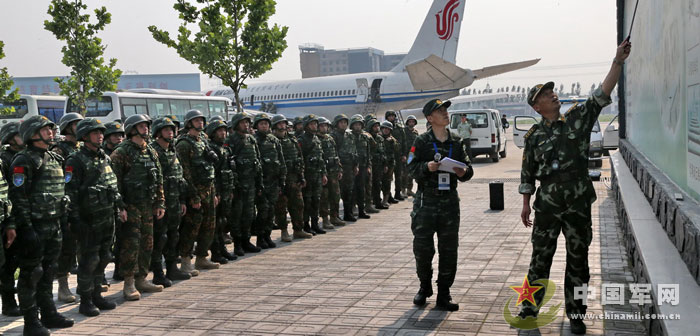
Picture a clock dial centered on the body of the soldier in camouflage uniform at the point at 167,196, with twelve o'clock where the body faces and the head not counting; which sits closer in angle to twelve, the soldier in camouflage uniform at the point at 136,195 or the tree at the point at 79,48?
the soldier in camouflage uniform

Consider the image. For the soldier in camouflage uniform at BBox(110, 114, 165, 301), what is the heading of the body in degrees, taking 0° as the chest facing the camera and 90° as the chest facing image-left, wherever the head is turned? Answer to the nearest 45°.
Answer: approximately 315°

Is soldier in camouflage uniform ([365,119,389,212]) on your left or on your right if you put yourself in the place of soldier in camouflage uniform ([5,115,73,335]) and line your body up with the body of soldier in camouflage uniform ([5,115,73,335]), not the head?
on your left

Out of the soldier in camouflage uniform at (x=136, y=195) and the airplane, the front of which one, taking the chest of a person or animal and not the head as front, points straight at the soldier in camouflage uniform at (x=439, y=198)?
the soldier in camouflage uniform at (x=136, y=195)

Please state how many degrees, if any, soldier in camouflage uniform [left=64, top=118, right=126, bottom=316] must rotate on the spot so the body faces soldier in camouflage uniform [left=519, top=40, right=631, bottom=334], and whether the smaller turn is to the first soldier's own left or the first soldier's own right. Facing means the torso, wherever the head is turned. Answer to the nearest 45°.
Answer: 0° — they already face them

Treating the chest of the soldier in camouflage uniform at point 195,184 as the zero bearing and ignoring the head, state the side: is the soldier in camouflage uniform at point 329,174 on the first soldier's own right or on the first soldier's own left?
on the first soldier's own left

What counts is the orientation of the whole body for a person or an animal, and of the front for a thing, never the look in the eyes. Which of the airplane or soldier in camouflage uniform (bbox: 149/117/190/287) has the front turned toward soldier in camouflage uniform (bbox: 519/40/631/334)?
soldier in camouflage uniform (bbox: 149/117/190/287)

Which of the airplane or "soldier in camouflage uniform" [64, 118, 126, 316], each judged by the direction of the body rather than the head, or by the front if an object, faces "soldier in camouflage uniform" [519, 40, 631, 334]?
"soldier in camouflage uniform" [64, 118, 126, 316]
